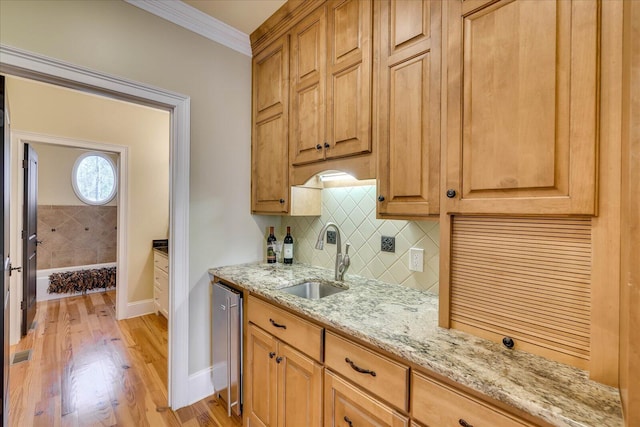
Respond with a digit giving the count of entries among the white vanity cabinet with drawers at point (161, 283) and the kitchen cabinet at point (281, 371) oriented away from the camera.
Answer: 0

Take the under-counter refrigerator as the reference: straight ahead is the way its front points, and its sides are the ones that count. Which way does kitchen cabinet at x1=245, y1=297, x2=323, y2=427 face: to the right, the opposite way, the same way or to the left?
the same way

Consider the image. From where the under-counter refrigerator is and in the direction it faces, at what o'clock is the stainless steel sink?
The stainless steel sink is roughly at 8 o'clock from the under-counter refrigerator.

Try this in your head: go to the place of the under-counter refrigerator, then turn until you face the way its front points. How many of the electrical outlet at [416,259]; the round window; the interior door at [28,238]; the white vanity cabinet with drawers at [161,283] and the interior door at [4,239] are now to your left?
1

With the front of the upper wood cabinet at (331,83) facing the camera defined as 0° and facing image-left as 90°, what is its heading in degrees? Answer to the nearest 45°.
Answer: approximately 45°

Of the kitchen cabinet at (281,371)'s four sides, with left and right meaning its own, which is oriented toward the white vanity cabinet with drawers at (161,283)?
right

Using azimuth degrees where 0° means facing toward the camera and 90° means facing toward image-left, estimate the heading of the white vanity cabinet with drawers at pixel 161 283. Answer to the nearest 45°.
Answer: approximately 45°

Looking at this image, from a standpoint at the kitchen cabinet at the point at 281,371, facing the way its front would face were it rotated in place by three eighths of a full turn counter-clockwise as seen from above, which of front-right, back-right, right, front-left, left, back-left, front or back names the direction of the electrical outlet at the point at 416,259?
front

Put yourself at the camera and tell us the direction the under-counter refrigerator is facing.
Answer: facing the viewer and to the left of the viewer

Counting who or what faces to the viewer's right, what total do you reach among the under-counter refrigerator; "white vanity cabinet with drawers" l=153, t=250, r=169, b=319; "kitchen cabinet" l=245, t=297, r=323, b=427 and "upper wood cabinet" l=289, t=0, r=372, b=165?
0

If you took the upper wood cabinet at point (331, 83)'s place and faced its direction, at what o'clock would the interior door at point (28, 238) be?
The interior door is roughly at 2 o'clock from the upper wood cabinet.

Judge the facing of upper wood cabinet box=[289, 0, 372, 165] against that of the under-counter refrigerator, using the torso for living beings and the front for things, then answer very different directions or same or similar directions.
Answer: same or similar directions

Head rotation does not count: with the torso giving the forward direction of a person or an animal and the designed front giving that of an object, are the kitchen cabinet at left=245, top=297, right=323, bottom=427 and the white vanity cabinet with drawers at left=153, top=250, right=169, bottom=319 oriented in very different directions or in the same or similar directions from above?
same or similar directions
